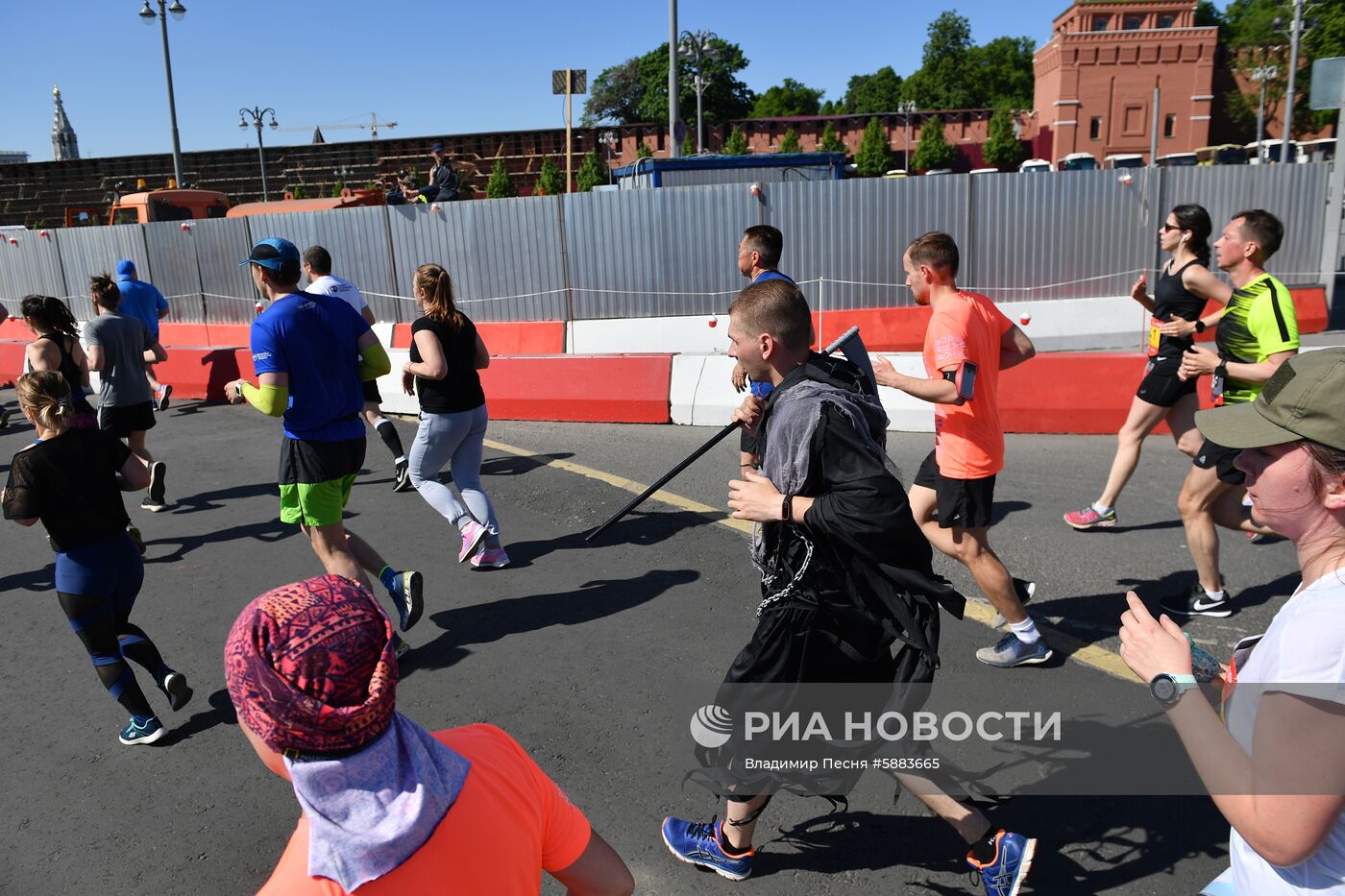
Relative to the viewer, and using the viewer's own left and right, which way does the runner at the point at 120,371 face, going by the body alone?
facing away from the viewer and to the left of the viewer

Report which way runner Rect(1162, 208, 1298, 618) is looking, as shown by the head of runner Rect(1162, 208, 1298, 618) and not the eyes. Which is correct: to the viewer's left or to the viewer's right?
to the viewer's left

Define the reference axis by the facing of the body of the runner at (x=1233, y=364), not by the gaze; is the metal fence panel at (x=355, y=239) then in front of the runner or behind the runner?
in front

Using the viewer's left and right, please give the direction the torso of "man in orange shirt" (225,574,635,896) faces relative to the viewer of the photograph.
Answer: facing away from the viewer and to the left of the viewer

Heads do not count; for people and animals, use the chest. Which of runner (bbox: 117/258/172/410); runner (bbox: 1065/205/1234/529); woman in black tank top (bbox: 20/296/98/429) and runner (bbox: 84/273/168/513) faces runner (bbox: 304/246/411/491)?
runner (bbox: 1065/205/1234/529)

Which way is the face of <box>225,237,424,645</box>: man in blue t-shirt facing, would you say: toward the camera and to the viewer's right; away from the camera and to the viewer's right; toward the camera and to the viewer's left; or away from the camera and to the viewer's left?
away from the camera and to the viewer's left

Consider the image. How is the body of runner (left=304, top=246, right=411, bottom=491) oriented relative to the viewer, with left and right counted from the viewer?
facing away from the viewer and to the left of the viewer

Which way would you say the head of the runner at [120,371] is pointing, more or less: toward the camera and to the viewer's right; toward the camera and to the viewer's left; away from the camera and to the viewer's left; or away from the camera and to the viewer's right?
away from the camera and to the viewer's left

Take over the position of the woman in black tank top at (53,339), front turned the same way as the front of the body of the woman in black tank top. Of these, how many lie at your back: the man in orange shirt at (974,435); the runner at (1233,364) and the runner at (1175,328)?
3

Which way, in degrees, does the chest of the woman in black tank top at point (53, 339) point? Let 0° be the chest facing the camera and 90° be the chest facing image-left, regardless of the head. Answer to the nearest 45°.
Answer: approximately 135°

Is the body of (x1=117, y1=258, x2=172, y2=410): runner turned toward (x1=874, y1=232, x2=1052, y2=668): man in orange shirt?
no

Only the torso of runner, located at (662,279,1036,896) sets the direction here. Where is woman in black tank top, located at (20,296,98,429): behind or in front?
in front

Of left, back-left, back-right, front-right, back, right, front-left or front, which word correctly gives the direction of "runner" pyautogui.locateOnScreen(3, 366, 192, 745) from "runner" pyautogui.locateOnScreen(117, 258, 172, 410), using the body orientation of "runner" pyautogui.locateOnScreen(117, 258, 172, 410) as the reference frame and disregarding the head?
back-left

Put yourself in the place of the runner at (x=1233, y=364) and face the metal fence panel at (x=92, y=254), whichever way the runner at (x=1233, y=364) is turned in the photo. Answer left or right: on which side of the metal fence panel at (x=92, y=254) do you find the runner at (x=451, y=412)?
left

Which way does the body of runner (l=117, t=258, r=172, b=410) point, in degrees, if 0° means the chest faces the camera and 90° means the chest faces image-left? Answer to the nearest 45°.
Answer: approximately 135°

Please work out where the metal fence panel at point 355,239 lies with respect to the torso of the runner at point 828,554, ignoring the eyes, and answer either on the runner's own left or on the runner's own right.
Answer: on the runner's own right

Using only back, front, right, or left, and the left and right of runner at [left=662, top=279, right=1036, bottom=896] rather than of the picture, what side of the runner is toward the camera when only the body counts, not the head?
left

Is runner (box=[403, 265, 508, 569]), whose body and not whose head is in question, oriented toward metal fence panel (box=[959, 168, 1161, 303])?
no

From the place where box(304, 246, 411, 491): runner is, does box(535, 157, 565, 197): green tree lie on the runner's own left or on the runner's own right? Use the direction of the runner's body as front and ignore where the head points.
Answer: on the runner's own right

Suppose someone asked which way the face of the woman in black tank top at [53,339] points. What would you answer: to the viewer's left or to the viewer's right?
to the viewer's left
